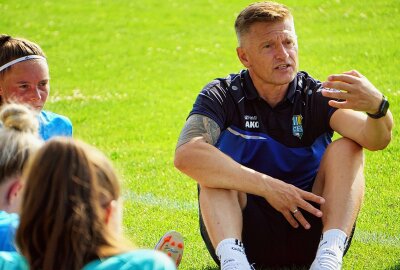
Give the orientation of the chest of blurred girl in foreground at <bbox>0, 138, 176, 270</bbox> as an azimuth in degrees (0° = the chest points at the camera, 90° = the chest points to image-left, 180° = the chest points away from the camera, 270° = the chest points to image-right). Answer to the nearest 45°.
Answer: approximately 225°

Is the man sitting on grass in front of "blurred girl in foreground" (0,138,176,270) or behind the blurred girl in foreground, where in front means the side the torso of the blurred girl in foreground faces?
in front

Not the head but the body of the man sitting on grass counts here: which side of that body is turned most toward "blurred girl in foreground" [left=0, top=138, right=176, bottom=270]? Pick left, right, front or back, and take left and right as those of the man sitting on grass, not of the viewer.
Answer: front

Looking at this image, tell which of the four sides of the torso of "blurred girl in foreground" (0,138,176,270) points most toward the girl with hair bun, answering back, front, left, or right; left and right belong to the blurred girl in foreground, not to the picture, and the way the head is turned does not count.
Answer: left

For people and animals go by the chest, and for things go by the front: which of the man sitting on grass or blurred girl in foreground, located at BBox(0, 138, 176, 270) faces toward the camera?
the man sitting on grass

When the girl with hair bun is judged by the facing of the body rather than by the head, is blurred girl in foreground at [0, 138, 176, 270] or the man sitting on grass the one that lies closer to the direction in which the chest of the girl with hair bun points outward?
the man sitting on grass

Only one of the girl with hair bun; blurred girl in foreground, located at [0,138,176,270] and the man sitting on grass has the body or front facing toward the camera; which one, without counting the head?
the man sitting on grass

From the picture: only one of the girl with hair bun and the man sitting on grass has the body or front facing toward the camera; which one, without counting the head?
the man sitting on grass

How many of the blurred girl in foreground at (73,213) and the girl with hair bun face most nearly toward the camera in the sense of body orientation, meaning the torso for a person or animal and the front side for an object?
0

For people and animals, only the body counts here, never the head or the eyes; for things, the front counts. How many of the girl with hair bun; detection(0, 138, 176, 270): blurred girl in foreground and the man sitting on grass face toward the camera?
1

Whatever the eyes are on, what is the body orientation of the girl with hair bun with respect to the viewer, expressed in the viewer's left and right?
facing away from the viewer and to the right of the viewer

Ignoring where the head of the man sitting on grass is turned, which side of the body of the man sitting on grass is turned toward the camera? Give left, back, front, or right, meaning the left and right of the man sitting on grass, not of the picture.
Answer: front

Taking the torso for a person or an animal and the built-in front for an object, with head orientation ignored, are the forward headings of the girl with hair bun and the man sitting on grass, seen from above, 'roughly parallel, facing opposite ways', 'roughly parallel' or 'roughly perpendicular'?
roughly parallel, facing opposite ways

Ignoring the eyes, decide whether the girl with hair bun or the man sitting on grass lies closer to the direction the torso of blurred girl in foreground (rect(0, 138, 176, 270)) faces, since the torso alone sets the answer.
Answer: the man sitting on grass

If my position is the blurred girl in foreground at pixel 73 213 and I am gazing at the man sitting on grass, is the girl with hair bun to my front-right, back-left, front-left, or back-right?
front-left

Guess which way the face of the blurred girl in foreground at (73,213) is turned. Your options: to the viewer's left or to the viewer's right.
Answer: to the viewer's right
